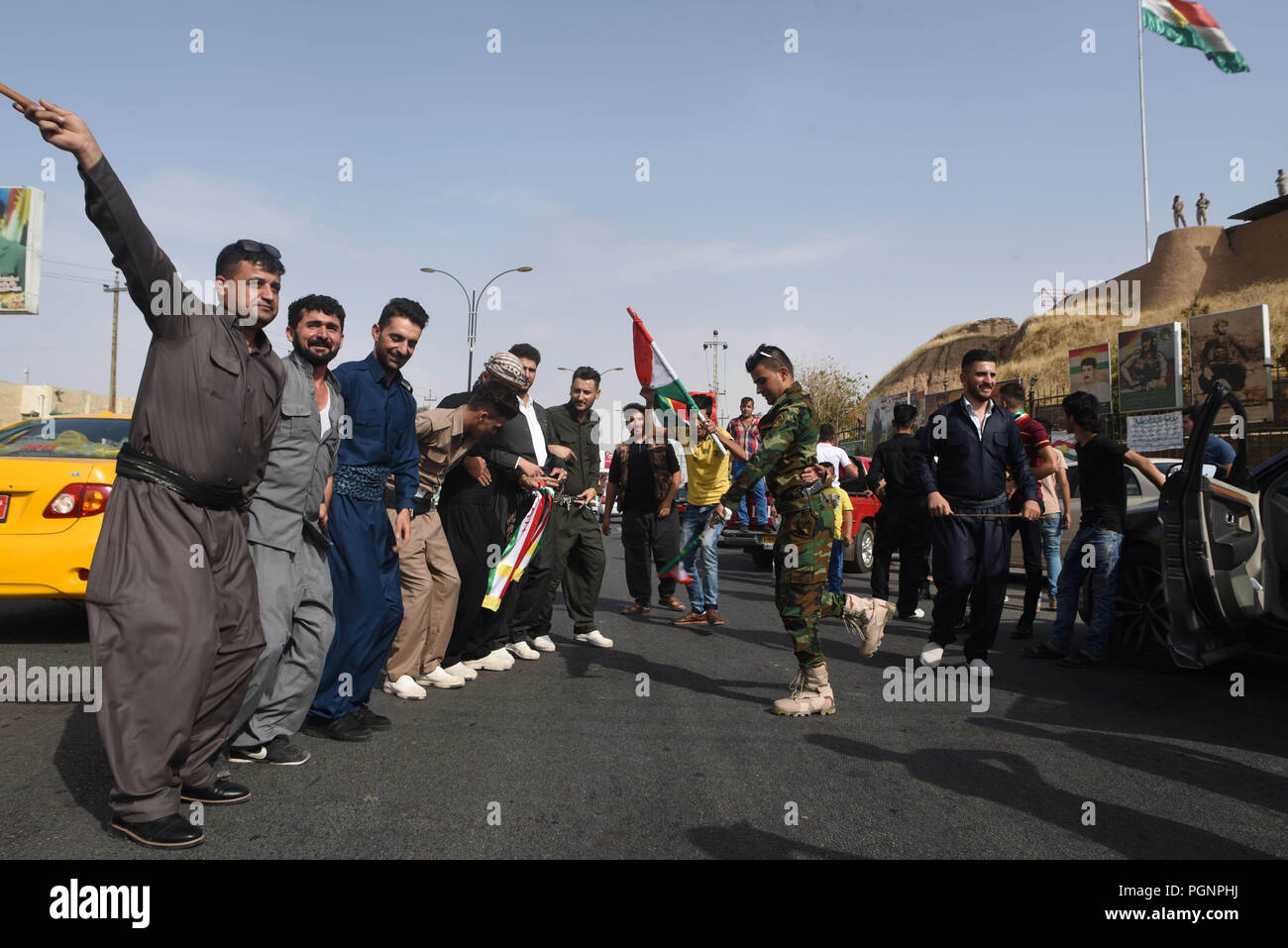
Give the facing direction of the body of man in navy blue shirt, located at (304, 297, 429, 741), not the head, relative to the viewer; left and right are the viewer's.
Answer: facing the viewer and to the right of the viewer

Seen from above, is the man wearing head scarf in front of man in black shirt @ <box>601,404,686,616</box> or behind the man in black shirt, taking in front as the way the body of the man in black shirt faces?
in front

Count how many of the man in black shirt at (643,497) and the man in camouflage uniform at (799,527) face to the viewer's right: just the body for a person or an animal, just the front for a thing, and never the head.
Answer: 0

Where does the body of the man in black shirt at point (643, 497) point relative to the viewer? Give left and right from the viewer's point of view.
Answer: facing the viewer

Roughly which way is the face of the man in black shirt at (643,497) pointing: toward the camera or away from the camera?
toward the camera

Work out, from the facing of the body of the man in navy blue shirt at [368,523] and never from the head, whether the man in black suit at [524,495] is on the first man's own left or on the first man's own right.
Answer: on the first man's own left

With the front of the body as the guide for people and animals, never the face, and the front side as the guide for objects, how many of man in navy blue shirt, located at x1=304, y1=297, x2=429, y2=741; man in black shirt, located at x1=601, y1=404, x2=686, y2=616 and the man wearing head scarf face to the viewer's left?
0

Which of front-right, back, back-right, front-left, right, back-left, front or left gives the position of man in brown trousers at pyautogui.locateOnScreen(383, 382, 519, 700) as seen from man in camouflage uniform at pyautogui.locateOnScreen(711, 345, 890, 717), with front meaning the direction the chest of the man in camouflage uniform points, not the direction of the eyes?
front

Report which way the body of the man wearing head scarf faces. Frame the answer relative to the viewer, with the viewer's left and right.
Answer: facing to the right of the viewer

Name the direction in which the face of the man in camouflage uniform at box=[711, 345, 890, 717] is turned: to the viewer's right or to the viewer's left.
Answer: to the viewer's left

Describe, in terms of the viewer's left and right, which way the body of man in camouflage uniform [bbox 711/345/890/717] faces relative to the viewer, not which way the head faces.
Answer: facing to the left of the viewer

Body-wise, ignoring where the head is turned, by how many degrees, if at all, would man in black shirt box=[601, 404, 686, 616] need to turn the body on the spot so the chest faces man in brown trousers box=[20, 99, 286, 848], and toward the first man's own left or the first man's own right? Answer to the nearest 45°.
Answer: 0° — they already face them

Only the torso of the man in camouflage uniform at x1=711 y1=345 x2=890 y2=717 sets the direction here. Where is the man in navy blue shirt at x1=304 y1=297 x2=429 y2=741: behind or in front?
in front

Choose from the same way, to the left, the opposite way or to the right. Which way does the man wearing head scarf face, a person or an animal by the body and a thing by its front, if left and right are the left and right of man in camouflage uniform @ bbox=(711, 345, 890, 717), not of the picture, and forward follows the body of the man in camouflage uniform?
the opposite way

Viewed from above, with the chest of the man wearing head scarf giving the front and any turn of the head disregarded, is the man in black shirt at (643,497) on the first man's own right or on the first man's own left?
on the first man's own left
